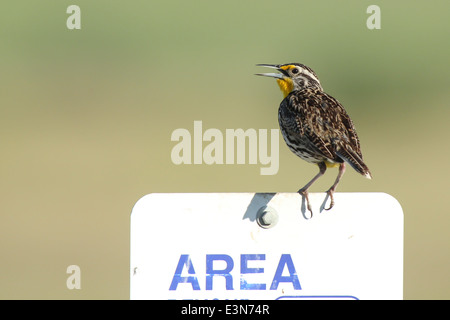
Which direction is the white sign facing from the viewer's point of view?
toward the camera
